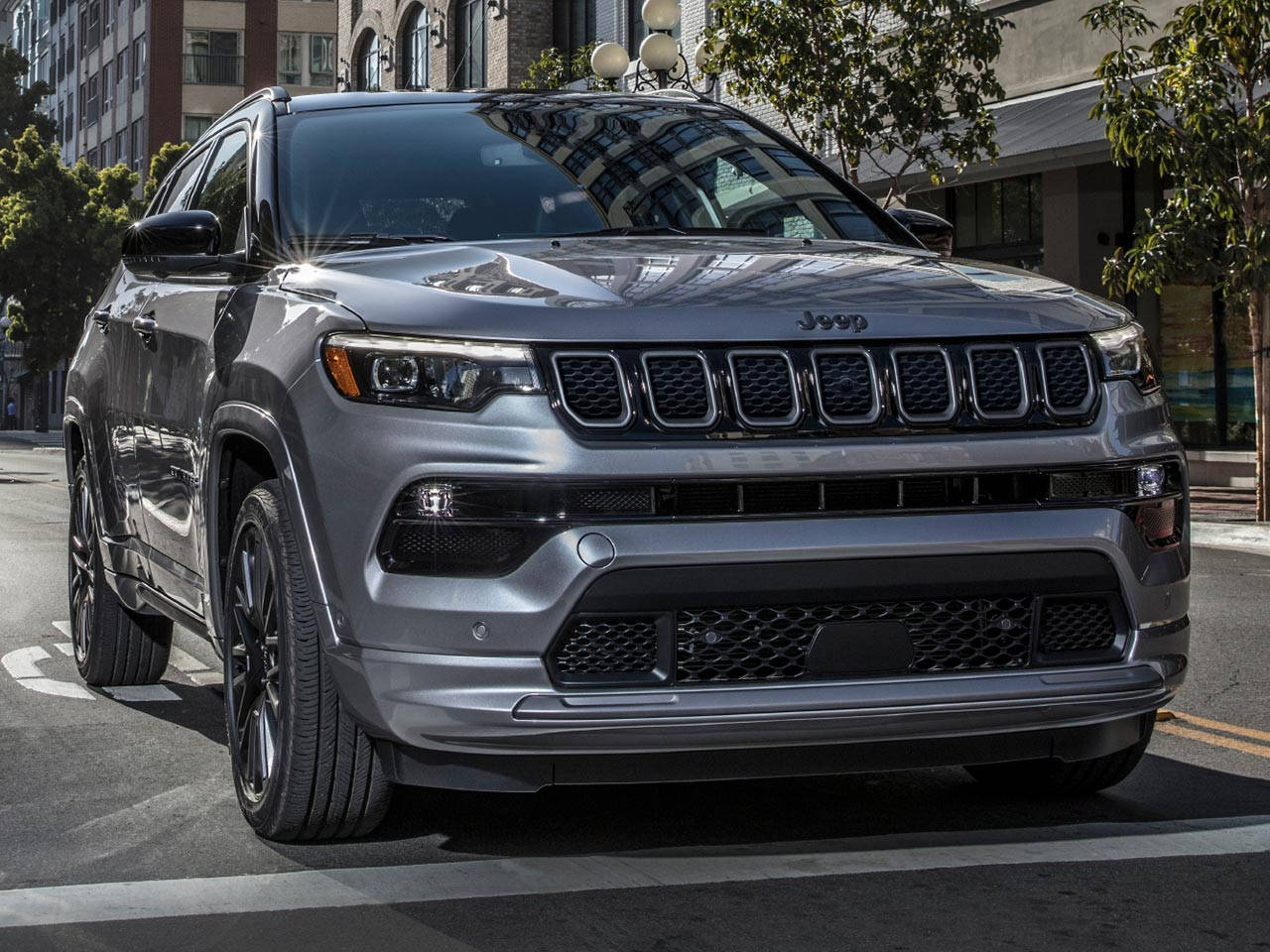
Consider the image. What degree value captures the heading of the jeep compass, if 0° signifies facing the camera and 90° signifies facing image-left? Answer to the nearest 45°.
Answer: approximately 315°

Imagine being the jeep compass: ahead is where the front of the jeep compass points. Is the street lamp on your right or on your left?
on your left

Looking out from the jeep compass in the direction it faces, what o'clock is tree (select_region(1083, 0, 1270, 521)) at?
The tree is roughly at 8 o'clock from the jeep compass.

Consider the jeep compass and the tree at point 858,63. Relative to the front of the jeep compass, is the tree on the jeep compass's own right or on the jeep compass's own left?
on the jeep compass's own left
